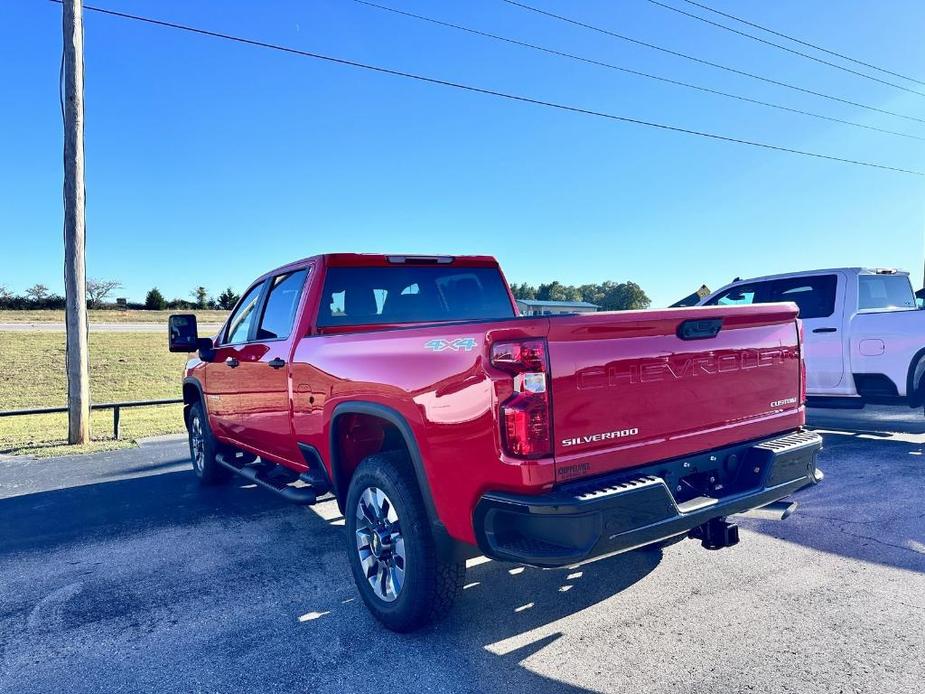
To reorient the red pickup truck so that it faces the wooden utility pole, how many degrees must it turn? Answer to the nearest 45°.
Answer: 0° — it already faces it

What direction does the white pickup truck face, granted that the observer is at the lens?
facing away from the viewer and to the left of the viewer

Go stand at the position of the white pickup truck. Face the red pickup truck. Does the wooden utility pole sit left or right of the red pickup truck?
right

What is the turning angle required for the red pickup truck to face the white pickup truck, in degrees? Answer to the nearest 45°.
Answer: approximately 90° to its right

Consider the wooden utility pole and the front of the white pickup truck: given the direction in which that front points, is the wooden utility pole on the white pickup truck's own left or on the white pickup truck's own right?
on the white pickup truck's own left

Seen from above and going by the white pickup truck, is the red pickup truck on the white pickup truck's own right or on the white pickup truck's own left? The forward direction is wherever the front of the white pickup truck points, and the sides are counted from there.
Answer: on the white pickup truck's own left

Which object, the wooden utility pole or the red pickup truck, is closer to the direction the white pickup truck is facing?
the wooden utility pole

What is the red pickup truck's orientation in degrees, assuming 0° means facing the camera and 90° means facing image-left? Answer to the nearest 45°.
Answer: approximately 135°

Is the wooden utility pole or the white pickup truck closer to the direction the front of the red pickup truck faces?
the wooden utility pole

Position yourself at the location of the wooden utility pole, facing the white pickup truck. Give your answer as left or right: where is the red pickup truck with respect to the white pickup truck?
right
